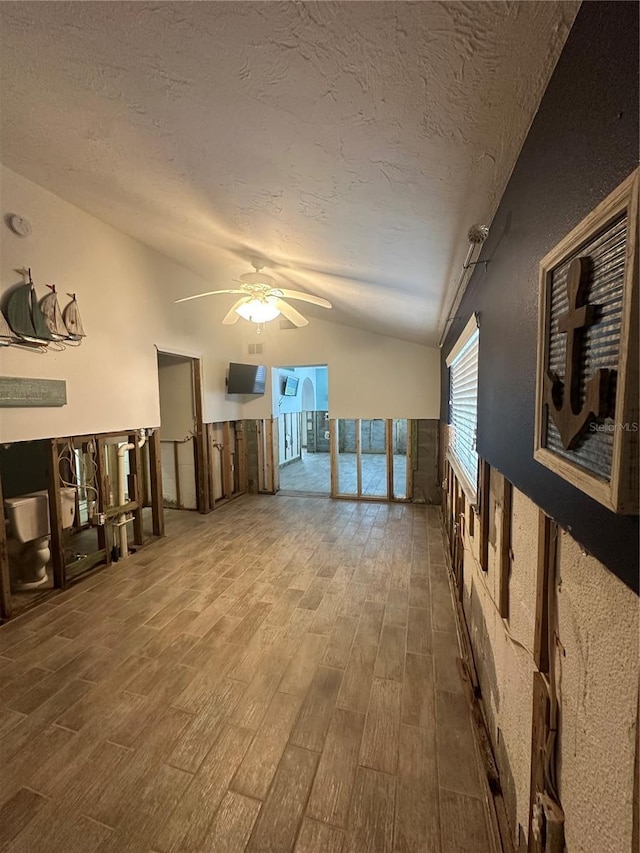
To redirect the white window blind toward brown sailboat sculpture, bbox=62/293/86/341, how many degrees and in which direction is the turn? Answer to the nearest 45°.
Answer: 0° — it already faces it

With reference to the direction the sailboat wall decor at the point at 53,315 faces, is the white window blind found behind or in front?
in front

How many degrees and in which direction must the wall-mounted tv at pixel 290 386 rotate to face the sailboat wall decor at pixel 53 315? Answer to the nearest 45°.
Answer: approximately 45° to its right

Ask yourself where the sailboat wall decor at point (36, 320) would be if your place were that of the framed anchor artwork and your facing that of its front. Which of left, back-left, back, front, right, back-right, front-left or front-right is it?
front-right

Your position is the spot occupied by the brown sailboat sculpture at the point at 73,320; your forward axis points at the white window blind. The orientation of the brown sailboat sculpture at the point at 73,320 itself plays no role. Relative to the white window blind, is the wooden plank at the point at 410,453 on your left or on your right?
left

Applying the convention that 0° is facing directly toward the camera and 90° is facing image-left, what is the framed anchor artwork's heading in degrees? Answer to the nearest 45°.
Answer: approximately 45°

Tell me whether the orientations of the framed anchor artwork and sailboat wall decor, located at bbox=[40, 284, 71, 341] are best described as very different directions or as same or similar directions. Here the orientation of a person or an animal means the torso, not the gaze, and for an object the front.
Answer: very different directions

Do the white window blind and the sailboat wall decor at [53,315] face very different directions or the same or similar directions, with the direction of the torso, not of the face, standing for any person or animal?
very different directions

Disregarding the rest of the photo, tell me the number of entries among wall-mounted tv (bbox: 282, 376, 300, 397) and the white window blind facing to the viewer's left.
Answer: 1

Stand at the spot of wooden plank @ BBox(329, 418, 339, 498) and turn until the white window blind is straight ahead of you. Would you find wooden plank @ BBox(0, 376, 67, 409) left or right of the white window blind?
right

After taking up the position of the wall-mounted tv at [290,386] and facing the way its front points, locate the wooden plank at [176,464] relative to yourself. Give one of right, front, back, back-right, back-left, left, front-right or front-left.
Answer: right

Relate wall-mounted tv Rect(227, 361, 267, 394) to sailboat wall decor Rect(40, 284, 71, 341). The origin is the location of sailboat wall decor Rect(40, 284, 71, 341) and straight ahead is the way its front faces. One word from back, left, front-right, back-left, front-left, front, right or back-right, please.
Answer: left
